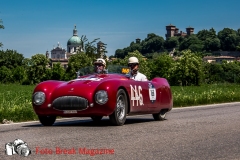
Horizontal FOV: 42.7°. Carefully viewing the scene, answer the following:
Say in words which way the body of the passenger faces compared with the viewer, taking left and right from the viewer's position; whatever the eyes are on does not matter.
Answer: facing the viewer and to the left of the viewer
